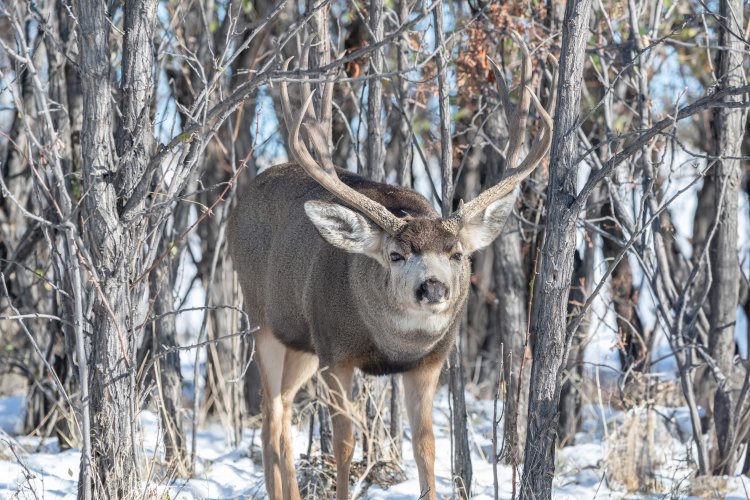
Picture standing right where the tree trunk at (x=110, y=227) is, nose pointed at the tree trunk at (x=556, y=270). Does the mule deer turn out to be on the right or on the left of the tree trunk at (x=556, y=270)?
left

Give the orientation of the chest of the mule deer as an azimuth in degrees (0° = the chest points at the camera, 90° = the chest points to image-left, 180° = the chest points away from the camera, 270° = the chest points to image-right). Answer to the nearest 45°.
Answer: approximately 315°

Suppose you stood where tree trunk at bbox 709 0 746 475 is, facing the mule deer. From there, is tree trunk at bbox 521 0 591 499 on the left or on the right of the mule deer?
left

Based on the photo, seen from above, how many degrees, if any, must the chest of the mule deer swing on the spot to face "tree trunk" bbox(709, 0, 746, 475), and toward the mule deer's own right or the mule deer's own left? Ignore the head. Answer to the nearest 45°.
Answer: approximately 45° to the mule deer's own left

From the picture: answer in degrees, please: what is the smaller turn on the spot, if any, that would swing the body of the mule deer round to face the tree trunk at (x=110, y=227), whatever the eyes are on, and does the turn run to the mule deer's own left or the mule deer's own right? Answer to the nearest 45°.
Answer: approximately 90° to the mule deer's own right
